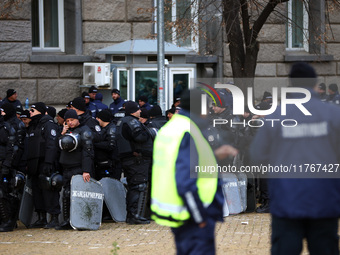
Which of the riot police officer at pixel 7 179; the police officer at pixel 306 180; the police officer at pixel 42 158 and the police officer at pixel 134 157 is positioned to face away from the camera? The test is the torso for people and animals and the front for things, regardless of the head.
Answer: the police officer at pixel 306 180

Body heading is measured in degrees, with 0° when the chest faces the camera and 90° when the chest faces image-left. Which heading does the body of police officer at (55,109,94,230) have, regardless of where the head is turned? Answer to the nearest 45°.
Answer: approximately 45°

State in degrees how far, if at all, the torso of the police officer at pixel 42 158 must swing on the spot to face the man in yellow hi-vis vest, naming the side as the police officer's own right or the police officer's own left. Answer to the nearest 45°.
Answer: approximately 45° to the police officer's own left

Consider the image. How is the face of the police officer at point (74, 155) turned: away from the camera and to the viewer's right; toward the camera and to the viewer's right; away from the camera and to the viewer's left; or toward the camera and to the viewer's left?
toward the camera and to the viewer's left

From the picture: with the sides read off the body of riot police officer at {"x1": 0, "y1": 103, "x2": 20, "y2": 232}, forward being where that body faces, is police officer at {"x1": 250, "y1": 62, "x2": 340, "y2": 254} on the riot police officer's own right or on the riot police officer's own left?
on the riot police officer's own left

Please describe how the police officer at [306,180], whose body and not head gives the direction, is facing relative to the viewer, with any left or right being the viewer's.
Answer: facing away from the viewer

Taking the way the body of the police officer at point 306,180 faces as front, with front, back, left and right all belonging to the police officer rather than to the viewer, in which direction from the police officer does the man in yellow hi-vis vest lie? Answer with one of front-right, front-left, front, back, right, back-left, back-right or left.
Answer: left

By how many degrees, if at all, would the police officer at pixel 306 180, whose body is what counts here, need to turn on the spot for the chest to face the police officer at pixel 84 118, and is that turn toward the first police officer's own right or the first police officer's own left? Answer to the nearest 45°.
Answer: approximately 45° to the first police officer's own left
